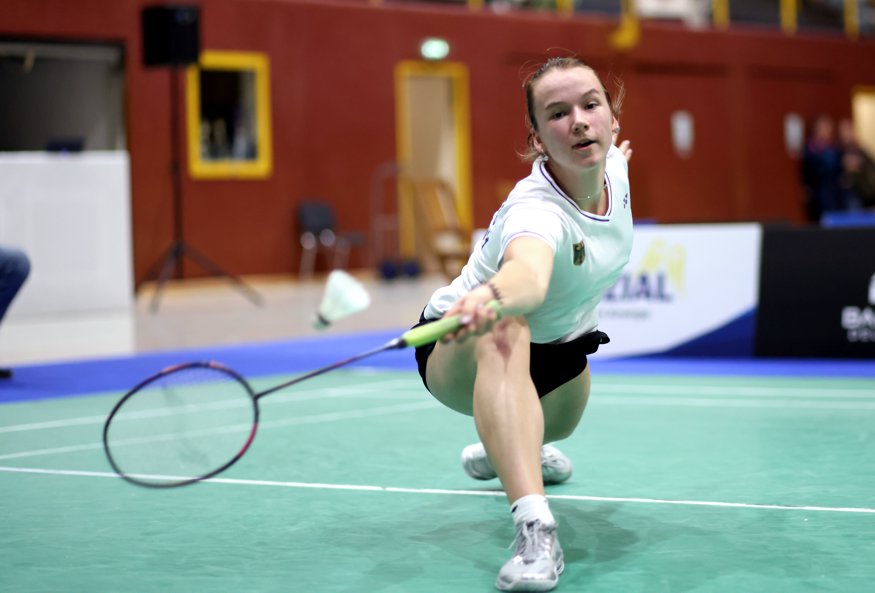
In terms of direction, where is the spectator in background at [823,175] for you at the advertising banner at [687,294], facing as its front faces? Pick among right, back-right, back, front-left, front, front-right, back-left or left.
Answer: back

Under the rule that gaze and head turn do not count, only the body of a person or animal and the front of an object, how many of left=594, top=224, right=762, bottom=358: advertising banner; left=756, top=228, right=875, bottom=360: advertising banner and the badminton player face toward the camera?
3

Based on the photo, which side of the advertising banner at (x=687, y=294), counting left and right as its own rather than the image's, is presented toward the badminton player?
front

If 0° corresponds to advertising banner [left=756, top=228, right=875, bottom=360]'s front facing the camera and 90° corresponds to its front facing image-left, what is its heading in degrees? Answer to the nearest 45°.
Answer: approximately 0°

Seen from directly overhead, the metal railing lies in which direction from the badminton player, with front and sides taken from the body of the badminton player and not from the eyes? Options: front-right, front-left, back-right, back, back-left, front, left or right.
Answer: back

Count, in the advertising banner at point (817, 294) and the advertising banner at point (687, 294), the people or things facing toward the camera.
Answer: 2

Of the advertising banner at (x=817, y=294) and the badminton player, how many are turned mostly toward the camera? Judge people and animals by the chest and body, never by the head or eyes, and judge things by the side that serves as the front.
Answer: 2

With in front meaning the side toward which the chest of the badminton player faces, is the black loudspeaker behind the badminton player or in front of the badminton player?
behind

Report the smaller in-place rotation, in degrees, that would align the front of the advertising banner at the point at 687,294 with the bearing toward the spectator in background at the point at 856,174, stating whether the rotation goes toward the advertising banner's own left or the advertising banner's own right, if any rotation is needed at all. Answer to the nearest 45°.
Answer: approximately 180°

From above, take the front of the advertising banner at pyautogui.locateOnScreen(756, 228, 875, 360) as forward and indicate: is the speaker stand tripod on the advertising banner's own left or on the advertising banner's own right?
on the advertising banner's own right

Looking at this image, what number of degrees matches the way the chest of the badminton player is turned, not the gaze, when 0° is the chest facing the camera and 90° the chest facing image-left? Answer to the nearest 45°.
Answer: approximately 0°
